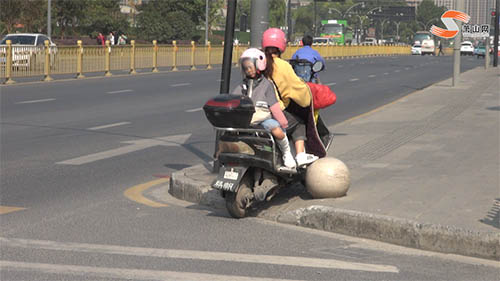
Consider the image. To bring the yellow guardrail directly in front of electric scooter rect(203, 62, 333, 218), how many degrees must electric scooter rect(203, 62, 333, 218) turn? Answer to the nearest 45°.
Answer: approximately 45° to its left

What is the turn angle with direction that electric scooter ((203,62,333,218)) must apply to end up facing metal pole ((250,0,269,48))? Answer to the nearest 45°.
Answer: approximately 45° to its left

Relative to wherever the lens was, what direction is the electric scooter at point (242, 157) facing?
facing away from the viewer and to the right of the viewer

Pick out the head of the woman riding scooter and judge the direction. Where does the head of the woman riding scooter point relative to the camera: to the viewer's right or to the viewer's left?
to the viewer's right
